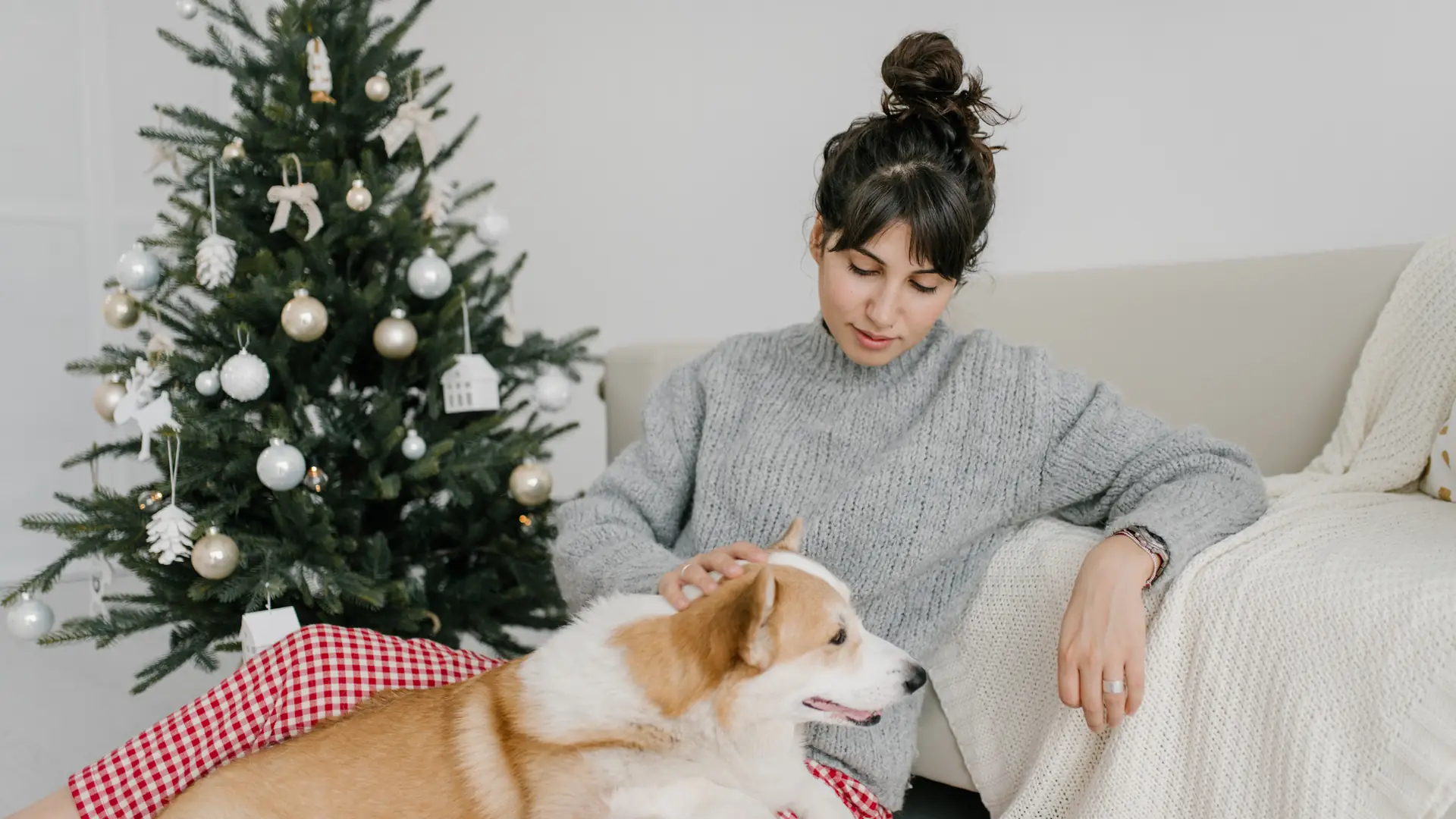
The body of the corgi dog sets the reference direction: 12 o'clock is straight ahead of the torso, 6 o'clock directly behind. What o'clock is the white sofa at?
The white sofa is roughly at 11 o'clock from the corgi dog.

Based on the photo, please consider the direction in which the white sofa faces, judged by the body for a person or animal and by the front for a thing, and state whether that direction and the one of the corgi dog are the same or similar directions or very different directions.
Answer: very different directions

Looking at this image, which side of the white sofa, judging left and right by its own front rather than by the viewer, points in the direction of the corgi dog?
front

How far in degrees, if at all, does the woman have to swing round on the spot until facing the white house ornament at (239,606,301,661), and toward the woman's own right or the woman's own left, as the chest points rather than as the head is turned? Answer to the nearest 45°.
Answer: approximately 90° to the woman's own right

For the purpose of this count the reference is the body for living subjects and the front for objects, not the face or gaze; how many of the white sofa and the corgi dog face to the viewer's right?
1

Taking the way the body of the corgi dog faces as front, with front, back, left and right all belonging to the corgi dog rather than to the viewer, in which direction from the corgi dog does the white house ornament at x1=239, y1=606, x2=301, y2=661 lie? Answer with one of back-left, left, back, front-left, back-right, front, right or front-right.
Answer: back-left

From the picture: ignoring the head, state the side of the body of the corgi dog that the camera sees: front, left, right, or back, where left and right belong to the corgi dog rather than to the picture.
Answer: right

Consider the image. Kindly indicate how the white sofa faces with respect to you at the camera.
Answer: facing the viewer and to the left of the viewer

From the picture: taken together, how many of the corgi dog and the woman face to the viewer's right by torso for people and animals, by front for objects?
1

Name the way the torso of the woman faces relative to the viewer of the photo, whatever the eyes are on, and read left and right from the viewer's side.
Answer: facing the viewer
